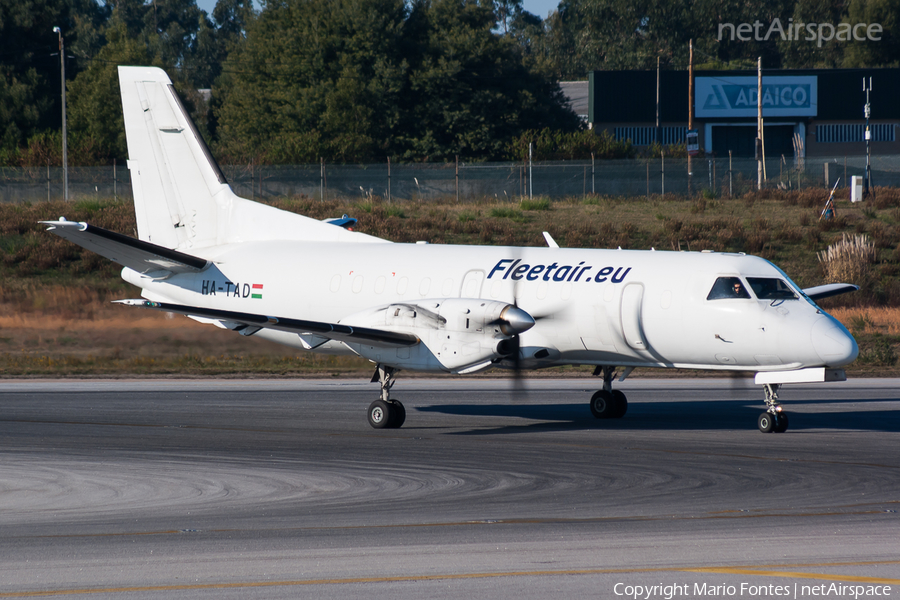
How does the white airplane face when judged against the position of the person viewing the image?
facing the viewer and to the right of the viewer

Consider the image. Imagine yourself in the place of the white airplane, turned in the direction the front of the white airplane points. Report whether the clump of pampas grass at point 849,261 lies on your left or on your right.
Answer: on your left
